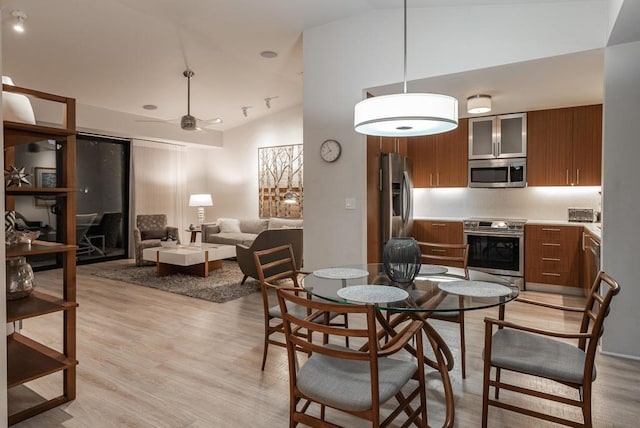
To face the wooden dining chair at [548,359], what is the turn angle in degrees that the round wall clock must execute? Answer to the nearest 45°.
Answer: approximately 45° to its left

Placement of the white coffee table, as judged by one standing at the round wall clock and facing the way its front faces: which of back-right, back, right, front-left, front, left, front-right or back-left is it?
back-right

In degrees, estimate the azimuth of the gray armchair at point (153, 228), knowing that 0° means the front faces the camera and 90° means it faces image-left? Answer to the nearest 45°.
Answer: approximately 315°

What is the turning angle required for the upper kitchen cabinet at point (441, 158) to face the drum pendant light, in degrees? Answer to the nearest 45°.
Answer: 0° — it already faces it

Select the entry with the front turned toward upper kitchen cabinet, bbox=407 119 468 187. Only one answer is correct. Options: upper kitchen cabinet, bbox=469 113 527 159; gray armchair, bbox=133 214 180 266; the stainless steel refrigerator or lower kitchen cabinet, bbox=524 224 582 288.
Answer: the gray armchair

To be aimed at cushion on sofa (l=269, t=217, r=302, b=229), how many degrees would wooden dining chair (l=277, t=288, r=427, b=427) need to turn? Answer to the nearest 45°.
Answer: approximately 45° to its left

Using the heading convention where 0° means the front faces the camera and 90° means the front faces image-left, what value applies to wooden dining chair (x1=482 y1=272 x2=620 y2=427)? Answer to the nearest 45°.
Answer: approximately 135°

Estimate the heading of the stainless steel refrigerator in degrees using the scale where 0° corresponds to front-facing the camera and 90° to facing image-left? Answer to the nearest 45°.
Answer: approximately 315°

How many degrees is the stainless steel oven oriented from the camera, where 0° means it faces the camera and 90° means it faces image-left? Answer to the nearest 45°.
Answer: approximately 0°

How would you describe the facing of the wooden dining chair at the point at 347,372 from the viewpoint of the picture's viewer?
facing away from the viewer and to the right of the viewer

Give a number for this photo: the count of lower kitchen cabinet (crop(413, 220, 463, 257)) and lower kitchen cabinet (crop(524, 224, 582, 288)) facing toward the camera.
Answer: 2
